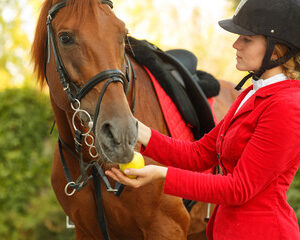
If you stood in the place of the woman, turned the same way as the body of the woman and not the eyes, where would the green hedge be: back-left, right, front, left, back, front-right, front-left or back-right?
front-right

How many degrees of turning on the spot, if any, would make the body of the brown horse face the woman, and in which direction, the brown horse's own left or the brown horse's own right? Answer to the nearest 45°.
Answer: approximately 90° to the brown horse's own left

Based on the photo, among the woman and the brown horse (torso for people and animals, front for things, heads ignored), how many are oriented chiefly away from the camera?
0

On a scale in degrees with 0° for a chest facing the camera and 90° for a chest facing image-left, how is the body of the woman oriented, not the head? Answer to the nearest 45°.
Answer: approximately 90°

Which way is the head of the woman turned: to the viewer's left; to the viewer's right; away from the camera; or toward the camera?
to the viewer's left

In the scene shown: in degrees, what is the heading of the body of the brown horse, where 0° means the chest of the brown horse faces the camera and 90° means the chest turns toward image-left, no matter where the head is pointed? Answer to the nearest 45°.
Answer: approximately 45°

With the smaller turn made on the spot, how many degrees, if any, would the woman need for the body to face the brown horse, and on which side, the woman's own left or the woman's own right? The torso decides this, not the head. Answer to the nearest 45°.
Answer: approximately 45° to the woman's own right

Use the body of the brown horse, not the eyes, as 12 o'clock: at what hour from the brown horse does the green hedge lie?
The green hedge is roughly at 4 o'clock from the brown horse.
